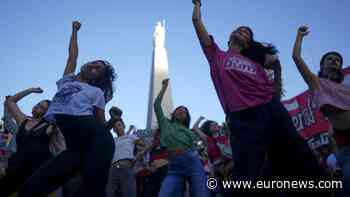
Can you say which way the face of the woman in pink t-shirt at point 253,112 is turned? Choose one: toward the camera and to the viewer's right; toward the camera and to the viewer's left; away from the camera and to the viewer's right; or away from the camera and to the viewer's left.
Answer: toward the camera and to the viewer's left

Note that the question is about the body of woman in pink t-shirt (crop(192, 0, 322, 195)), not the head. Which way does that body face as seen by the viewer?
toward the camera

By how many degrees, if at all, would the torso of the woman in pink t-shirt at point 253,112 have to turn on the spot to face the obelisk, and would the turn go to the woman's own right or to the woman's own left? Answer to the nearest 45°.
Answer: approximately 180°

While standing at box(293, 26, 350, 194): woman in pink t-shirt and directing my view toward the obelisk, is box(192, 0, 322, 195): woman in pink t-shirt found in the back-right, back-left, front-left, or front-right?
back-left

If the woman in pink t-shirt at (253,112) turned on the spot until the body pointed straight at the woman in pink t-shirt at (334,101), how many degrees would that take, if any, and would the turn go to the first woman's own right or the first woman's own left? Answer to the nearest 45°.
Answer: approximately 135° to the first woman's own left
